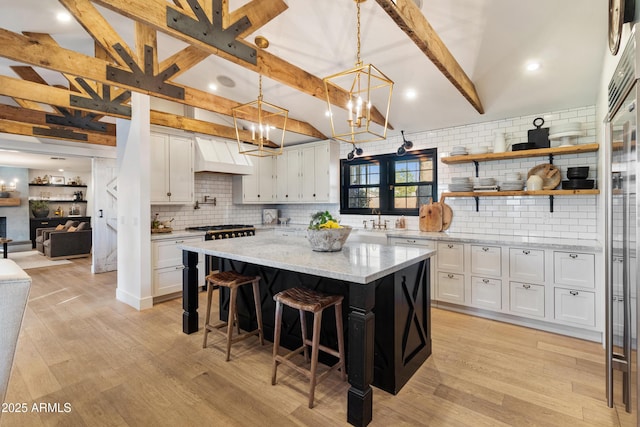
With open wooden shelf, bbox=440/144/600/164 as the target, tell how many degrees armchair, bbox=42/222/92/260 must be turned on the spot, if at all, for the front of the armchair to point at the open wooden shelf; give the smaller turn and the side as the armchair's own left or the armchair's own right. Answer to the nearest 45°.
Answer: approximately 135° to the armchair's own left

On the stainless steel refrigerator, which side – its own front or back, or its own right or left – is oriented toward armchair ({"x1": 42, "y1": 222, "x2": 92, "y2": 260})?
front

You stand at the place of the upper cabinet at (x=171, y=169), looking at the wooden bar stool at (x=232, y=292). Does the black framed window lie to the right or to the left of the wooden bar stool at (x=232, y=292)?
left

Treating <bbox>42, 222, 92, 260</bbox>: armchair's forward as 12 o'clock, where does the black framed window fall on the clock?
The black framed window is roughly at 8 o'clock from the armchair.

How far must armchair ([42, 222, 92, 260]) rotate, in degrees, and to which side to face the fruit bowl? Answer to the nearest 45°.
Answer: approximately 90° to its left

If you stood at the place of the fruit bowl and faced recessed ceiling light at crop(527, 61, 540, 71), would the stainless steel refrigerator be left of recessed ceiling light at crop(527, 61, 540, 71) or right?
right

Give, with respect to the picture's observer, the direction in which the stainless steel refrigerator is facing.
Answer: facing to the left of the viewer

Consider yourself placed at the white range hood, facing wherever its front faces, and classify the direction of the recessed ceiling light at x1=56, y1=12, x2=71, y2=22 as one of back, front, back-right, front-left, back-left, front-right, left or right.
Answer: right
